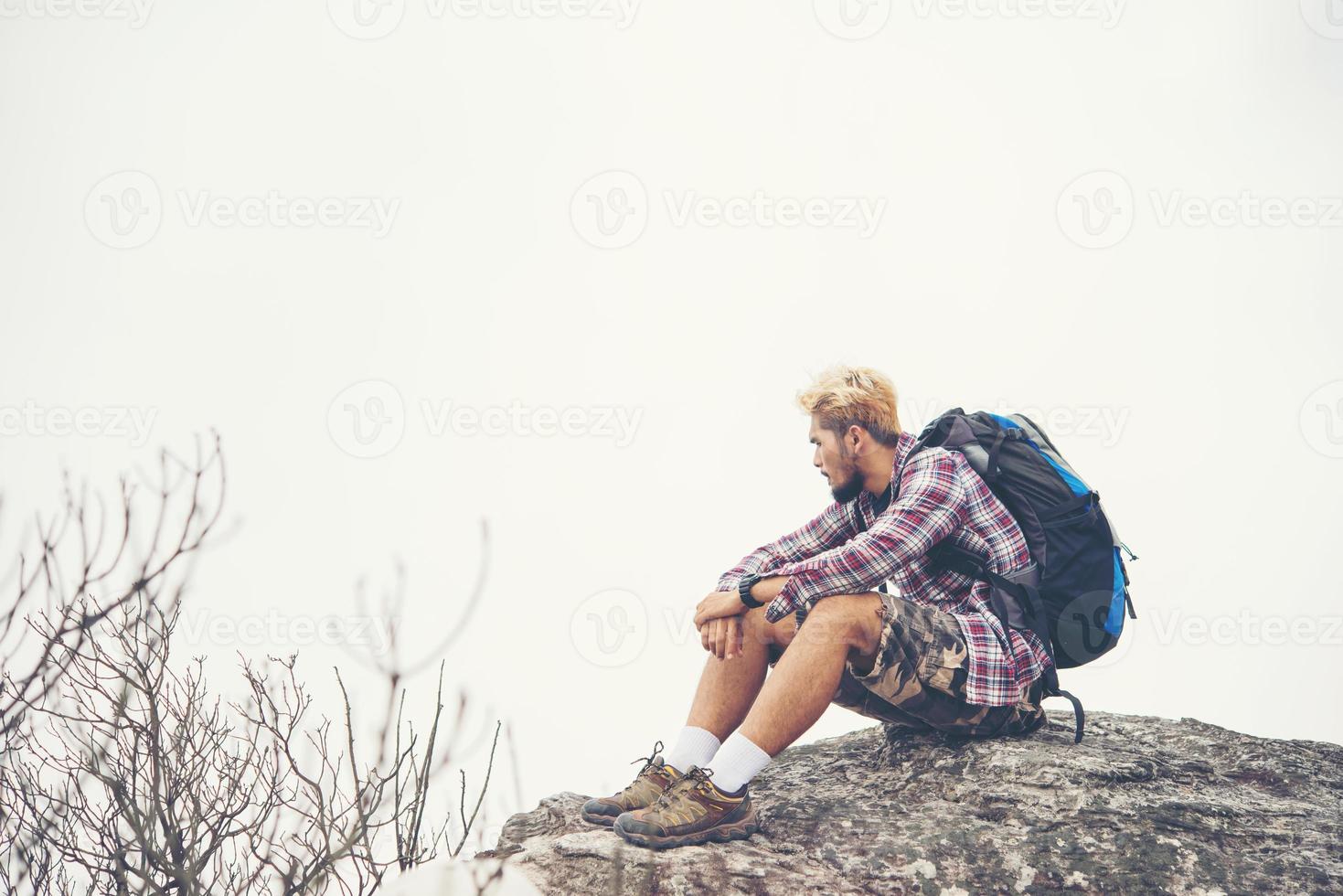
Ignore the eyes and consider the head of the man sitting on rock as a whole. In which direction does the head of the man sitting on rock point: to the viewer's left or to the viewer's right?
to the viewer's left

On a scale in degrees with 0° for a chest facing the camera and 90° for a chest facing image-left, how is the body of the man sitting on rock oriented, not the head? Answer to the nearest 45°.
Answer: approximately 90°
